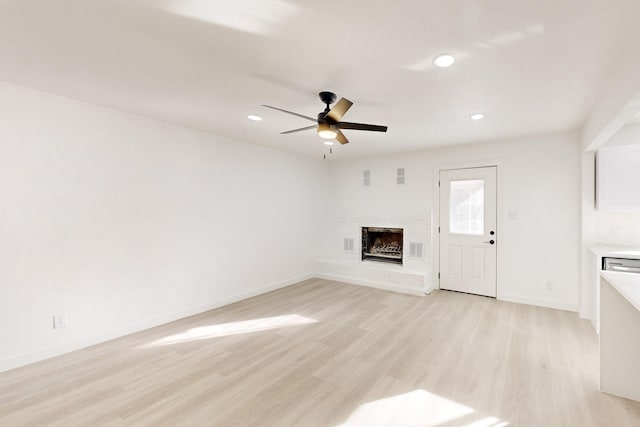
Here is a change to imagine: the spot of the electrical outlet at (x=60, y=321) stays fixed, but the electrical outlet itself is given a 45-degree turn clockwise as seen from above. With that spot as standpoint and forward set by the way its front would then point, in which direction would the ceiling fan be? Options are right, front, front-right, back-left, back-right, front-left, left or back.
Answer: left

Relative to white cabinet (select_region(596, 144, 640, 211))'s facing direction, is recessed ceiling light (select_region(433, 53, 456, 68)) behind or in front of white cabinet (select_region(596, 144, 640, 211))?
in front

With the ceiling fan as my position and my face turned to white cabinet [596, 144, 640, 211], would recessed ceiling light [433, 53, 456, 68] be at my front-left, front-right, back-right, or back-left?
front-right

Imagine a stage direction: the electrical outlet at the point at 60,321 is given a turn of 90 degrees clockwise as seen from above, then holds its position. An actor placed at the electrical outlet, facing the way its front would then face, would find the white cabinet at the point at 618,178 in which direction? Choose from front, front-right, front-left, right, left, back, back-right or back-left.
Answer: back-left

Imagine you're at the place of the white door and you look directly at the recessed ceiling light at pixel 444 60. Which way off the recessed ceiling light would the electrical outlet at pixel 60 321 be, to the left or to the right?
right

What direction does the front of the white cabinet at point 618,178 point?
toward the camera

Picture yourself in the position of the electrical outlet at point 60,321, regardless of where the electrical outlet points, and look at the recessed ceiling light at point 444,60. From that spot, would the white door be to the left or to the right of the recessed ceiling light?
left

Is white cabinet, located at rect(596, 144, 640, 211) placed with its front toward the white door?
no

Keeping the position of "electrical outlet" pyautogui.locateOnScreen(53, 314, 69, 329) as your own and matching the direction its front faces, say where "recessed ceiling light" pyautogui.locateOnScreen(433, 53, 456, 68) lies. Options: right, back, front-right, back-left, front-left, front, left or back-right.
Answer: front-left

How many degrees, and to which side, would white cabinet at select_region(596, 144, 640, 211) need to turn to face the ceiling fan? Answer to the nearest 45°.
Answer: approximately 45° to its right
